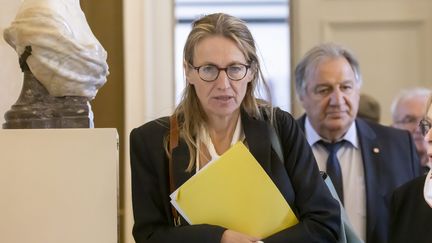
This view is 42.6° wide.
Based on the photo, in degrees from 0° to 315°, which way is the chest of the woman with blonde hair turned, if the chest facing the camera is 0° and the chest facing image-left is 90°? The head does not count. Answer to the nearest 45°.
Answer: approximately 0°
